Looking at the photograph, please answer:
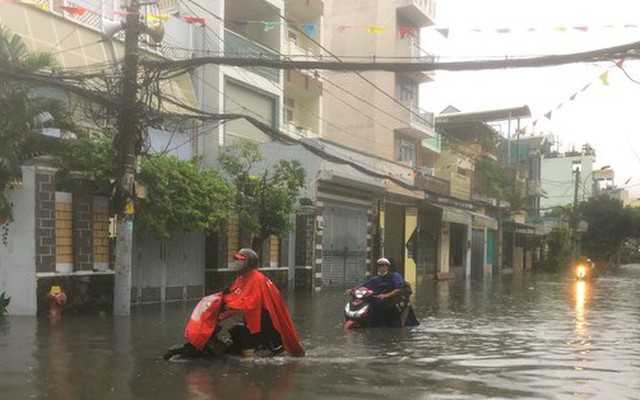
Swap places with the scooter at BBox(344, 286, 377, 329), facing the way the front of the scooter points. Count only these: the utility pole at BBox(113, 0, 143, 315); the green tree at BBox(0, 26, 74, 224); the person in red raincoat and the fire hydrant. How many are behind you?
0

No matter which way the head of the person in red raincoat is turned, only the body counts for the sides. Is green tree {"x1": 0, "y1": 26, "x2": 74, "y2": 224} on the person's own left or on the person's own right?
on the person's own right

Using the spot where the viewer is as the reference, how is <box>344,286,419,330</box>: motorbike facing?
facing the viewer and to the left of the viewer

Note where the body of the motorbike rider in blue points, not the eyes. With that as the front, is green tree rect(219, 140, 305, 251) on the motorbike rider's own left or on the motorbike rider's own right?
on the motorbike rider's own right

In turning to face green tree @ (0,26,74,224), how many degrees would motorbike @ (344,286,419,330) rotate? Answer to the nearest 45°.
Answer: approximately 45° to its right

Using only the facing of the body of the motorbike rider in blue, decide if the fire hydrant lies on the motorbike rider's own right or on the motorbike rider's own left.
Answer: on the motorbike rider's own right

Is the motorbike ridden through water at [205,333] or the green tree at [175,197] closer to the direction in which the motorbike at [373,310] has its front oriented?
the motorbike ridden through water

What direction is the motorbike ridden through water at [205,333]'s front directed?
to the viewer's left

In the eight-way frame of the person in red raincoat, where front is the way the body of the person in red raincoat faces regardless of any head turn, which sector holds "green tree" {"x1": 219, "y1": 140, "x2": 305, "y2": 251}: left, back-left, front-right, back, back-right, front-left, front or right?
right

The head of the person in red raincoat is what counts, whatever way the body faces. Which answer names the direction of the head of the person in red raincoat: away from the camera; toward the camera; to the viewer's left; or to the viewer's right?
to the viewer's left

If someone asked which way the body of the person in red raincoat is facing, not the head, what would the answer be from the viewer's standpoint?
to the viewer's left
